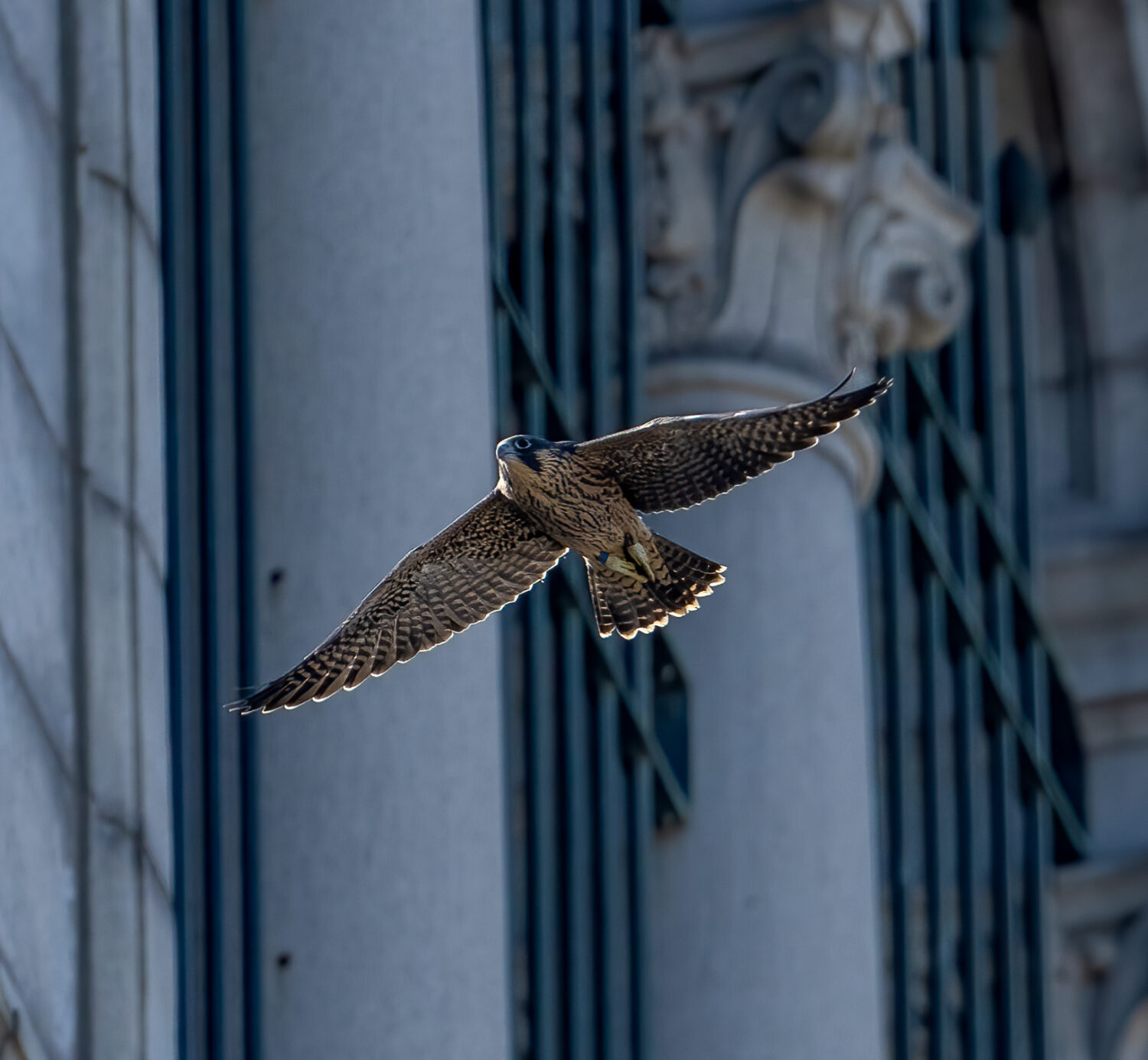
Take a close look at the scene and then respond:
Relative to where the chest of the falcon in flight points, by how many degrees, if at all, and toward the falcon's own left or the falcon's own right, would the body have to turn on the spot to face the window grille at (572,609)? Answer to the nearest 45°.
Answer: approximately 135° to the falcon's own right

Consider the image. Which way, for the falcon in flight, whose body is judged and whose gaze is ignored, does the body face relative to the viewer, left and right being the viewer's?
facing the viewer and to the left of the viewer

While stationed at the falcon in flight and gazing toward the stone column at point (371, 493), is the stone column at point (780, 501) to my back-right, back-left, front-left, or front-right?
front-right

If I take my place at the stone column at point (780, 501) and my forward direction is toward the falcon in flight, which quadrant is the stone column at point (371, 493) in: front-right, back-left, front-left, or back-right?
front-right

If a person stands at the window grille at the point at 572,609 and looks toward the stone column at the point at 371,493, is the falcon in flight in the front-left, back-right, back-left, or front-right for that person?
front-left

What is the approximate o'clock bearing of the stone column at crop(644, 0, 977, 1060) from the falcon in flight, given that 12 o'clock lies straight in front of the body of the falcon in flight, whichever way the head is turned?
The stone column is roughly at 5 o'clock from the falcon in flight.

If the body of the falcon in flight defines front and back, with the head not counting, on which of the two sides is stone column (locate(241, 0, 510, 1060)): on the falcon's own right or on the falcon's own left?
on the falcon's own right

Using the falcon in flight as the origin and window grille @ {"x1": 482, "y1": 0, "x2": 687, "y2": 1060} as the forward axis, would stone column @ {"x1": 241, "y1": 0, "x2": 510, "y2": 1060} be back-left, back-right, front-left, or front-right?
front-left
